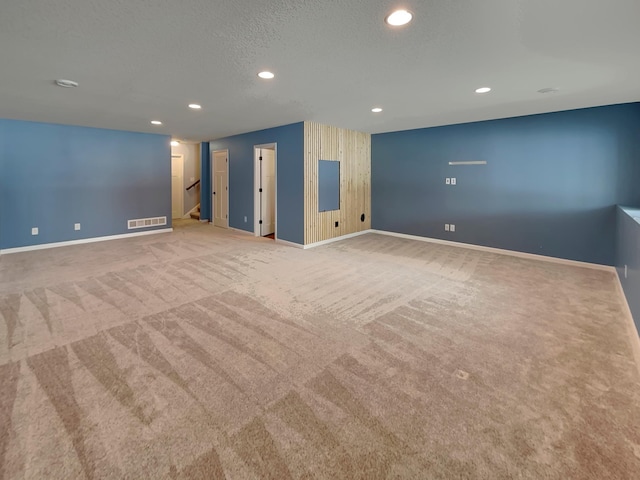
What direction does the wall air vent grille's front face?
toward the camera

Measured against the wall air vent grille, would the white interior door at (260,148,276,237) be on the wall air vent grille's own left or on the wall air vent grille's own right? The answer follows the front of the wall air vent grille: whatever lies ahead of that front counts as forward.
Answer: on the wall air vent grille's own left

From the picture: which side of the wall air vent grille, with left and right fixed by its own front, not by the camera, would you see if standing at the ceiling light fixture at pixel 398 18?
front

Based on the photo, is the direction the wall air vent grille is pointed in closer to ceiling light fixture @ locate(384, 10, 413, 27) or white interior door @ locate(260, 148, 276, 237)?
the ceiling light fixture
